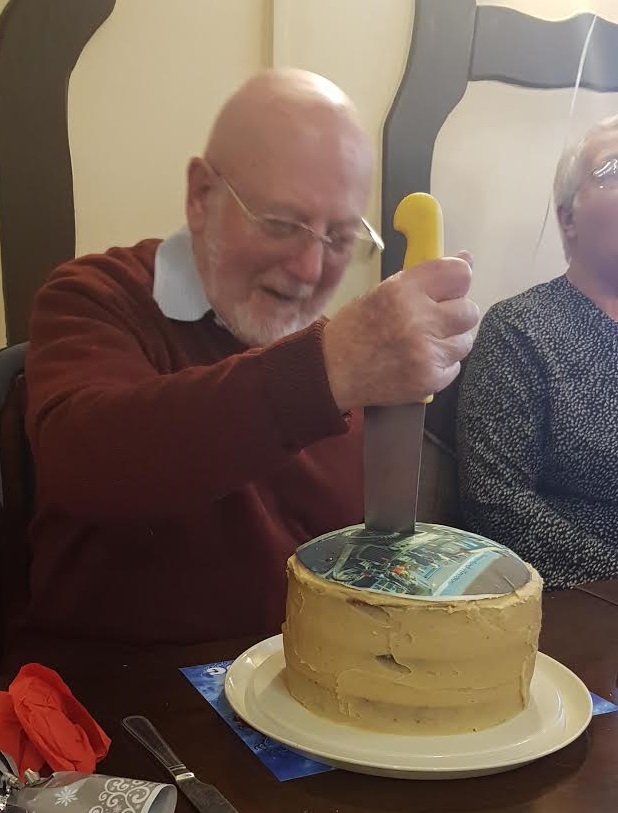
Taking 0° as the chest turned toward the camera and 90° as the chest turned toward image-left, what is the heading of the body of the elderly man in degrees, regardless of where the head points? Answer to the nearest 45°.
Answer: approximately 315°

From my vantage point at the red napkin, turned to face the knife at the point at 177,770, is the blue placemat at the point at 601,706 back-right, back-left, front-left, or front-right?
front-left
